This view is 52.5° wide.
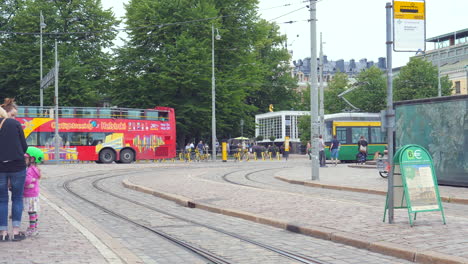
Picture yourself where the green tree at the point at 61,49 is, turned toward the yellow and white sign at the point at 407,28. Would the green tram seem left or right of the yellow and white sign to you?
left

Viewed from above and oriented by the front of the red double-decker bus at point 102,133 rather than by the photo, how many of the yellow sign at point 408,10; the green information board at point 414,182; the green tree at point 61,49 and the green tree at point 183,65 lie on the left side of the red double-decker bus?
2
